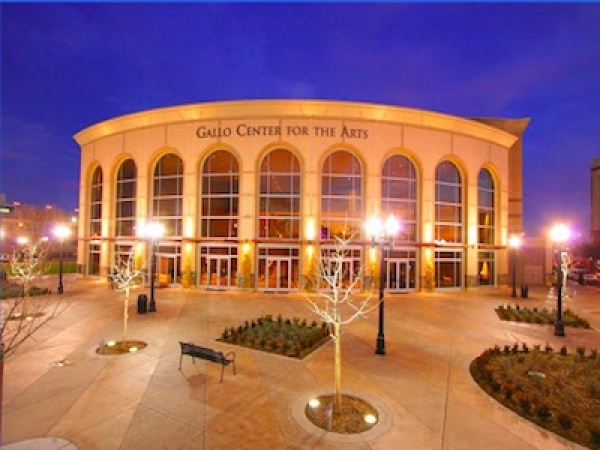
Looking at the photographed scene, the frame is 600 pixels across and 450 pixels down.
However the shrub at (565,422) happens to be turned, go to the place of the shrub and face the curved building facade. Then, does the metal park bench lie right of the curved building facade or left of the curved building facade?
left

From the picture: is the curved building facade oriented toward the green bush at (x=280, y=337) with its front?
yes

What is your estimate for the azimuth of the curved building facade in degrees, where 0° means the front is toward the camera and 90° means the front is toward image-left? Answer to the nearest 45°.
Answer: approximately 0°

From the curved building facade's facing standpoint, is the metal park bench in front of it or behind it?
in front
